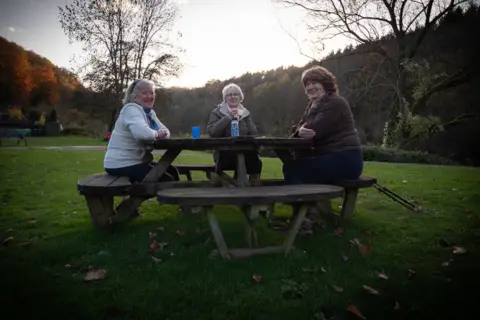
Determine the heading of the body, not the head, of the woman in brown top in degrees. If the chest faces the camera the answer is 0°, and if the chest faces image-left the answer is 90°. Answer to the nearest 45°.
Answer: approximately 90°

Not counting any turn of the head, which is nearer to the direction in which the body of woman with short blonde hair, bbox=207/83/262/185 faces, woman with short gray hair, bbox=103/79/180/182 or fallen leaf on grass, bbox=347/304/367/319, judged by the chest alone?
the fallen leaf on grass

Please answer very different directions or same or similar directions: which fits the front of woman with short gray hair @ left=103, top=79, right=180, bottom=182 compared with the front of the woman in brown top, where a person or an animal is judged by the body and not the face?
very different directions

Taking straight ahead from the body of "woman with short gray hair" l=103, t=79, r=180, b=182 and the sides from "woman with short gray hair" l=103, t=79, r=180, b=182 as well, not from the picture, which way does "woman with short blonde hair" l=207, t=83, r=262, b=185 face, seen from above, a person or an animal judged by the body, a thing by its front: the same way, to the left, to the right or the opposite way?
to the right

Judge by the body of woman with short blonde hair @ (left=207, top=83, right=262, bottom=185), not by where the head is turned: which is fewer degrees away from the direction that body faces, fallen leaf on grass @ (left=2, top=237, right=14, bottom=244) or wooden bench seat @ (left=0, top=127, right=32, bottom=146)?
the fallen leaf on grass

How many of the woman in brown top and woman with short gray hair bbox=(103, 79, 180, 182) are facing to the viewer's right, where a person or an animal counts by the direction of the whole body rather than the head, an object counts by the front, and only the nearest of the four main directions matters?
1

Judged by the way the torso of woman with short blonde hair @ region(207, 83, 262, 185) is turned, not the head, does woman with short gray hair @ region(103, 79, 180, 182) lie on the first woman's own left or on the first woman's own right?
on the first woman's own right

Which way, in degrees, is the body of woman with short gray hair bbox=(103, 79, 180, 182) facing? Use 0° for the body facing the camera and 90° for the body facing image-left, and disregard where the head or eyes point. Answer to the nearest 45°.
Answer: approximately 270°
